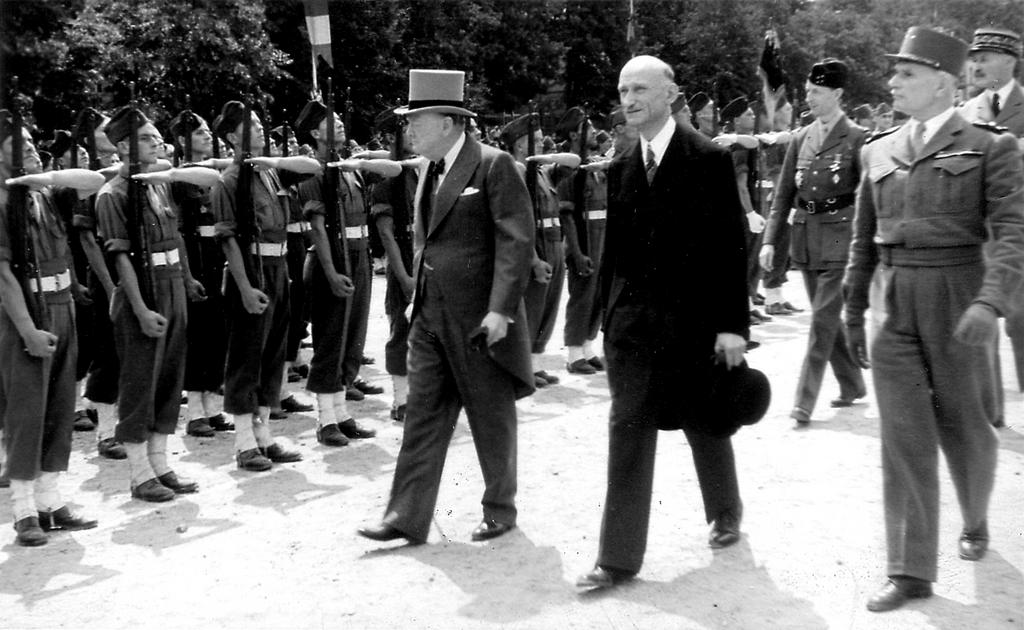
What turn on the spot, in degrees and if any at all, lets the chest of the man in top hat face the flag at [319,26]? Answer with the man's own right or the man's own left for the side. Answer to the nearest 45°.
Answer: approximately 135° to the man's own right

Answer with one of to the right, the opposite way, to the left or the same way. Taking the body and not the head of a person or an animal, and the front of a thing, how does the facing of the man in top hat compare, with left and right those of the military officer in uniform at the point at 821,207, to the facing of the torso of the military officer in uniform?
the same way

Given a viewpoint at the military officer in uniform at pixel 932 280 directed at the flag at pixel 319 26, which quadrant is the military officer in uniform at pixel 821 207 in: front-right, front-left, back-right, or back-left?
front-right

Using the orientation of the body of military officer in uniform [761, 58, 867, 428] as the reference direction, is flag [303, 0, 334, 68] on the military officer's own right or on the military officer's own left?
on the military officer's own right

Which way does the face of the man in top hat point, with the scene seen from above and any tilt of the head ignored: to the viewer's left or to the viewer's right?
to the viewer's left

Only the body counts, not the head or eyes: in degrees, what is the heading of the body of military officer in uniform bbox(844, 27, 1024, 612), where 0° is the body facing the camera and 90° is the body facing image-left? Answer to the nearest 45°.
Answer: approximately 45°

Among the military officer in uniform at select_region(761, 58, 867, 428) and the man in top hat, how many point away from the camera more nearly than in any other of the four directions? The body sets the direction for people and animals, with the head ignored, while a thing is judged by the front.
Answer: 0

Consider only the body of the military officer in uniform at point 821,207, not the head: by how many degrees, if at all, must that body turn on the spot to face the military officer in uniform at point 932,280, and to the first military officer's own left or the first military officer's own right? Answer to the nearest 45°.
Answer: approximately 45° to the first military officer's own left

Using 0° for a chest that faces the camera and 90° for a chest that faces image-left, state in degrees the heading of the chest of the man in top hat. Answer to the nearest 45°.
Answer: approximately 45°

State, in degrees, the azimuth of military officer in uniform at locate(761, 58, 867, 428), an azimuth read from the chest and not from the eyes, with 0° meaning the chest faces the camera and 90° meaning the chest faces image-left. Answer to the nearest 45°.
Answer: approximately 45°

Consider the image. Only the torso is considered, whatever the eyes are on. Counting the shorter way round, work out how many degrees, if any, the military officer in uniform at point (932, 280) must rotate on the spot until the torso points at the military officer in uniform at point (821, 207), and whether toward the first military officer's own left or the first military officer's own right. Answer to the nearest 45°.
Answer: approximately 135° to the first military officer's own right

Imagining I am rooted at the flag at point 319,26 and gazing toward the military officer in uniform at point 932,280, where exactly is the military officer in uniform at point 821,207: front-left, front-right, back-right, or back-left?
front-left

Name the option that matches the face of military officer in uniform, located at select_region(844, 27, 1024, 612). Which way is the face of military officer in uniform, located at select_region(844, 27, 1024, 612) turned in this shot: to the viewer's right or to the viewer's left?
to the viewer's left

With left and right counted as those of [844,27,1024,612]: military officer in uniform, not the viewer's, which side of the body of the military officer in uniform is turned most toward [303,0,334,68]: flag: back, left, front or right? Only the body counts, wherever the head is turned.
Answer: right

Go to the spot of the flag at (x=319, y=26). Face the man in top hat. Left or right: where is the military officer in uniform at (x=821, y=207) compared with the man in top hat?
left

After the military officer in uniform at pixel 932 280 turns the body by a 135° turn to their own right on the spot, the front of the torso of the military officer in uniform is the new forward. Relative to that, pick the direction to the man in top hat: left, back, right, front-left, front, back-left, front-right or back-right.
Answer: left

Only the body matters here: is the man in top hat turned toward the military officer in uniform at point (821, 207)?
no
